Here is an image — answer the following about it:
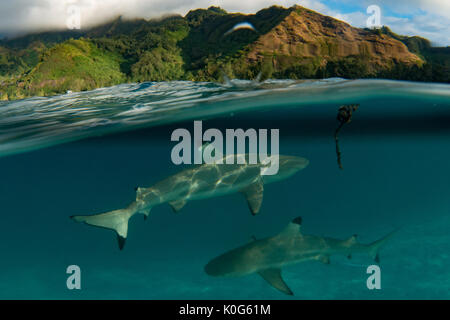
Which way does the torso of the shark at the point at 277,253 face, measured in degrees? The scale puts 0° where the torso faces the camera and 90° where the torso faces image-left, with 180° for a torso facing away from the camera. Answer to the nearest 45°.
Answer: approximately 90°

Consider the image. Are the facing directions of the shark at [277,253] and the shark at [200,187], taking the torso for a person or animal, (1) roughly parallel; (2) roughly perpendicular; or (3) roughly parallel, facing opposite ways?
roughly parallel, facing opposite ways

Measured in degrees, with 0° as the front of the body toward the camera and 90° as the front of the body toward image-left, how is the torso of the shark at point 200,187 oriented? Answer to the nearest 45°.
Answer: approximately 270°

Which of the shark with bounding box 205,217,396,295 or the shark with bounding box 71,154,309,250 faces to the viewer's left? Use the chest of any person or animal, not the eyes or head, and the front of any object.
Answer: the shark with bounding box 205,217,396,295

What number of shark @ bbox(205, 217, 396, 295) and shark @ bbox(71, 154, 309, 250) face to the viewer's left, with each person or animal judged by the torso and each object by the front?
1
